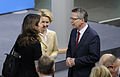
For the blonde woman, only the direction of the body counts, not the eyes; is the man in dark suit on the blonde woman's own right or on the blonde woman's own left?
on the blonde woman's own left

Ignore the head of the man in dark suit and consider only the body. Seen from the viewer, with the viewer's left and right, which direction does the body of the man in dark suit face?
facing the viewer and to the left of the viewer

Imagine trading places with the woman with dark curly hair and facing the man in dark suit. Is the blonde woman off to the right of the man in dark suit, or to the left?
left

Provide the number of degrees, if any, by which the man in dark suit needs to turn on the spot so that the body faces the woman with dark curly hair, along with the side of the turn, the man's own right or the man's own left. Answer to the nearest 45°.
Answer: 0° — they already face them

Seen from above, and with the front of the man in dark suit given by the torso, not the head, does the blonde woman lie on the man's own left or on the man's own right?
on the man's own right

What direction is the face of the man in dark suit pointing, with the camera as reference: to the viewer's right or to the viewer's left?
to the viewer's left

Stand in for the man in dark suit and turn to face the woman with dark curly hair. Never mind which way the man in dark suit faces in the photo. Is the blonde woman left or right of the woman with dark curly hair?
right
